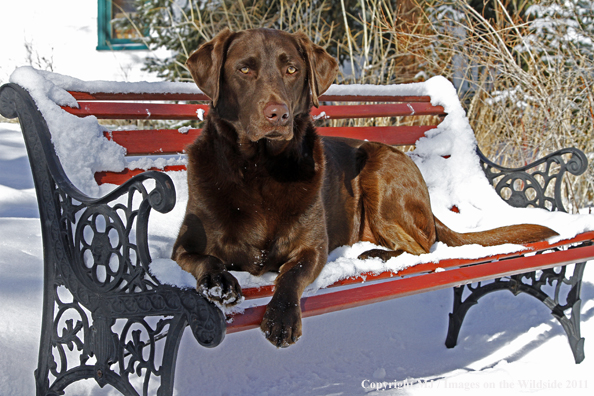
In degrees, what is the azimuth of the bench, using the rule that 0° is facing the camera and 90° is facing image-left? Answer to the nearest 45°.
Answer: approximately 315°

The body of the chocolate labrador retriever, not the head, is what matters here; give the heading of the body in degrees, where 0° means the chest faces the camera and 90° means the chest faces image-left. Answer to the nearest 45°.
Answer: approximately 45°
